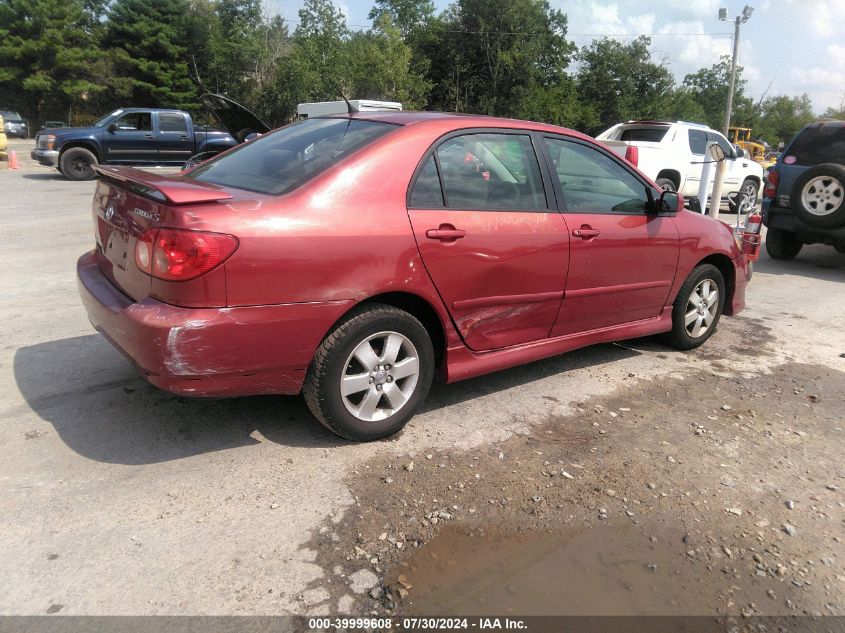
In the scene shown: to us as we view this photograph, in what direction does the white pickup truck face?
facing away from the viewer and to the right of the viewer

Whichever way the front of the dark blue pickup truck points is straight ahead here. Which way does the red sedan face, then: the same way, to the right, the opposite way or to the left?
the opposite way

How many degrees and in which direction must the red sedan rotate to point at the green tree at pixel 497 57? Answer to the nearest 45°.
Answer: approximately 45° to its left

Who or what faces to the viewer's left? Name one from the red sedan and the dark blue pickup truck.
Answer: the dark blue pickup truck

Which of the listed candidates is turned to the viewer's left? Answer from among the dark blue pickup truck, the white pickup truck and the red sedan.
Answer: the dark blue pickup truck

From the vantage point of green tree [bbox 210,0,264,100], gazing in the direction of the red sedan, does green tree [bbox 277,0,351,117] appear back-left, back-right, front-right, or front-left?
front-left

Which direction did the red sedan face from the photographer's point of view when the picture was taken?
facing away from the viewer and to the right of the viewer

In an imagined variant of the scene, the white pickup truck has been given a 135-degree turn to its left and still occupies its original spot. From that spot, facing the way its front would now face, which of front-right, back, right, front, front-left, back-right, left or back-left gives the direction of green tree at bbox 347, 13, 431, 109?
front-right

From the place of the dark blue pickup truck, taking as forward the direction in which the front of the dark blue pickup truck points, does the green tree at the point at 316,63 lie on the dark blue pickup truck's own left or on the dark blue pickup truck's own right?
on the dark blue pickup truck's own right

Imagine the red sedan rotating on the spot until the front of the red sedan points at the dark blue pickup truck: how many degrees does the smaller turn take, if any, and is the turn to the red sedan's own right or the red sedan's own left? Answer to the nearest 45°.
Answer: approximately 90° to the red sedan's own left

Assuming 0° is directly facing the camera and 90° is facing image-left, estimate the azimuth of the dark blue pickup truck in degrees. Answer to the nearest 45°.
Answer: approximately 90°

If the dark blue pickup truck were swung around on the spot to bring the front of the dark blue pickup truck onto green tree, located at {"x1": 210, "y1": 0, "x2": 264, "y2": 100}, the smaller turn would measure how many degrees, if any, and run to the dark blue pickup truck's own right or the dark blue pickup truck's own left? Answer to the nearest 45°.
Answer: approximately 90° to the dark blue pickup truck's own right

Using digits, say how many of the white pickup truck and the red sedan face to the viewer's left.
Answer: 0
